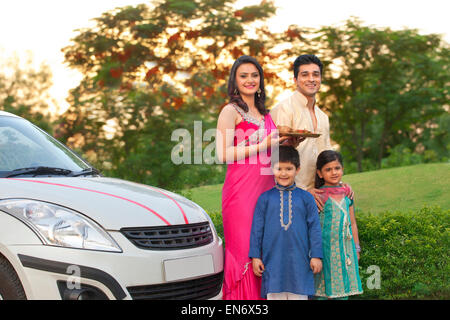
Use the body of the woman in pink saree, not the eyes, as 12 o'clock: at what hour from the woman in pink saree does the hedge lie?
The hedge is roughly at 9 o'clock from the woman in pink saree.

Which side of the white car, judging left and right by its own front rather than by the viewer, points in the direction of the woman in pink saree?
left

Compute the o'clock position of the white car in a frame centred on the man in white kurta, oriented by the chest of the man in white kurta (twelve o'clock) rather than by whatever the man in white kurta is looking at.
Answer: The white car is roughly at 3 o'clock from the man in white kurta.

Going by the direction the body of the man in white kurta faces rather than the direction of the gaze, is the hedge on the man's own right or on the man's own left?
on the man's own left

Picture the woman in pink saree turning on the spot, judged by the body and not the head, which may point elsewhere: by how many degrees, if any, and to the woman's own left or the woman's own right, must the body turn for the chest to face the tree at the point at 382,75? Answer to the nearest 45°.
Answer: approximately 135° to the woman's own left

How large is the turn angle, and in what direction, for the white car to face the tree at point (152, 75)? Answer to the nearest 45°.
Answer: approximately 135° to its left

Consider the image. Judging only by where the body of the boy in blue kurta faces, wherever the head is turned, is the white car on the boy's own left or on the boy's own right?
on the boy's own right

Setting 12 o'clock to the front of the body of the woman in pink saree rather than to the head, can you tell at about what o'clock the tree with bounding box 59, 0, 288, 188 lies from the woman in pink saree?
The tree is roughly at 7 o'clock from the woman in pink saree.

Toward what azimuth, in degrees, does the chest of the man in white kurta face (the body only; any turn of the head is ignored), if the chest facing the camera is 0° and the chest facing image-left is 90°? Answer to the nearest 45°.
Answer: approximately 315°

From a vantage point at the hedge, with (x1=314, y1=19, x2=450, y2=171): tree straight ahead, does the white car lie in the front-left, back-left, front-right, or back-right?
back-left
